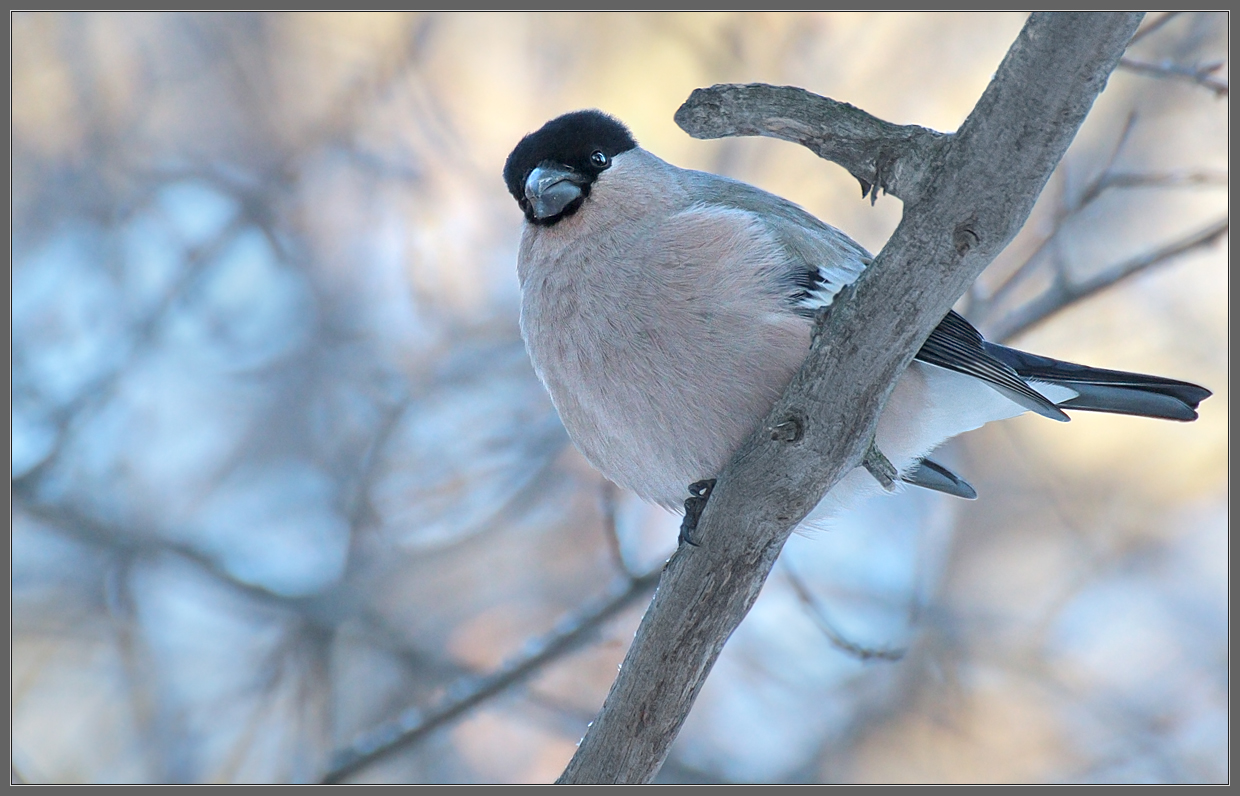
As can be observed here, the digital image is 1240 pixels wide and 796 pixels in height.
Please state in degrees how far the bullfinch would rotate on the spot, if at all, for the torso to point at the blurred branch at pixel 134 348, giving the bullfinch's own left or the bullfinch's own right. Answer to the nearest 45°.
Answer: approximately 90° to the bullfinch's own right

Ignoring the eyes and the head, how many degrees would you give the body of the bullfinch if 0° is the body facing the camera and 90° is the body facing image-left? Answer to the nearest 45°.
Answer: approximately 45°

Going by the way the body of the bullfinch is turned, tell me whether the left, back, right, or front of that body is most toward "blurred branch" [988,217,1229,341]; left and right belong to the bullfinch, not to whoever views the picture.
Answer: back

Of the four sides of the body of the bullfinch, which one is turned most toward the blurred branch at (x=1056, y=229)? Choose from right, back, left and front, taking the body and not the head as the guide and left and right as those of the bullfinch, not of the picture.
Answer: back

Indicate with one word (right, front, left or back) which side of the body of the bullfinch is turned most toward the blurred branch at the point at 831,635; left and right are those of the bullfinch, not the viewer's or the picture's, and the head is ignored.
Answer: back
